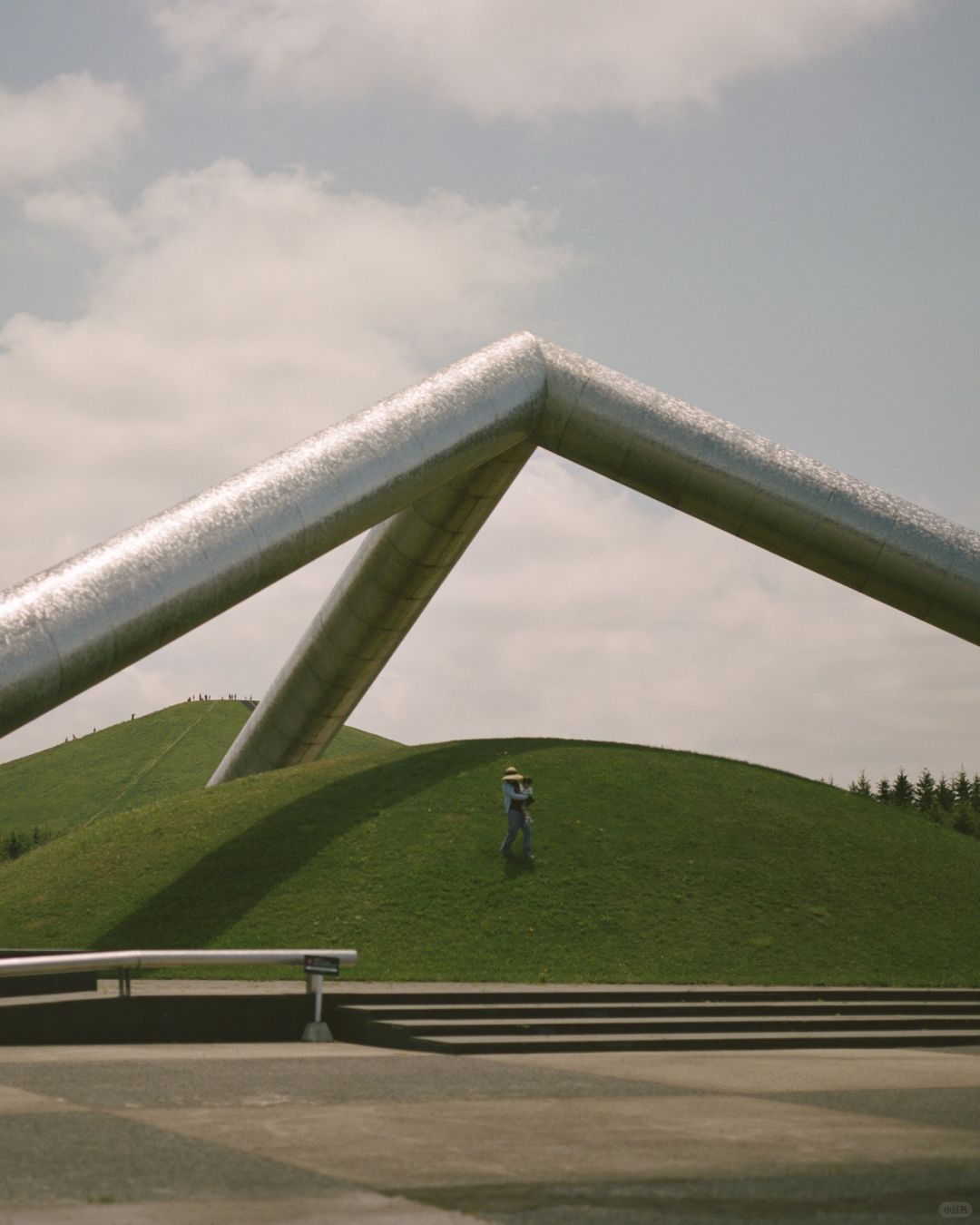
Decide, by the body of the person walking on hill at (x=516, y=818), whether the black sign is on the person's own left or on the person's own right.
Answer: on the person's own right
